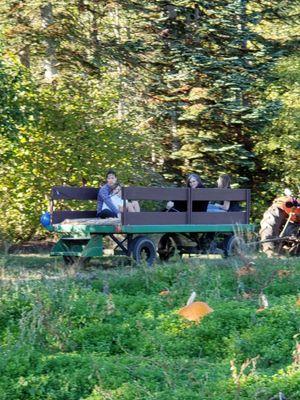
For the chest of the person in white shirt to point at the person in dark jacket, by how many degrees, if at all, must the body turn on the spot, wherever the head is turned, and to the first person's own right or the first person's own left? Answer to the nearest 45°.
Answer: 0° — they already face them

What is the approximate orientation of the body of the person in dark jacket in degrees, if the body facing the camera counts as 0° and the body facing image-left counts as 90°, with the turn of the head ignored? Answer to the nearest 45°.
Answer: approximately 45°

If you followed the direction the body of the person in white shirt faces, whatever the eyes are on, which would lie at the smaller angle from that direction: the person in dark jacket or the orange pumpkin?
the person in dark jacket

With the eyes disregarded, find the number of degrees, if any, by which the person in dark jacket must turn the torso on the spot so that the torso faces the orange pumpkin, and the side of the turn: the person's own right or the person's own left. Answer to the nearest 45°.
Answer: approximately 45° to the person's own left

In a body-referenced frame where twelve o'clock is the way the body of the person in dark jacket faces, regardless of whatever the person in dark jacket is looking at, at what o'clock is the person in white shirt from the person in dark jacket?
The person in white shirt is roughly at 1 o'clock from the person in dark jacket.

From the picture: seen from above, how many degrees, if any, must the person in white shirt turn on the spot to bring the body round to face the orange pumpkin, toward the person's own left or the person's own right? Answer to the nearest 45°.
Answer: approximately 90° to the person's own right

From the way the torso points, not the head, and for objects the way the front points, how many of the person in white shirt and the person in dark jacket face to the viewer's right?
1

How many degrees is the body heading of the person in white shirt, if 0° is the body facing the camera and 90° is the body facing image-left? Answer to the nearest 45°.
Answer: approximately 270°

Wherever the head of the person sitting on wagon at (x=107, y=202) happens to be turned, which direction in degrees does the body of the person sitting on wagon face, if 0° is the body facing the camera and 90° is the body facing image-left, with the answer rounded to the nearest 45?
approximately 315°
